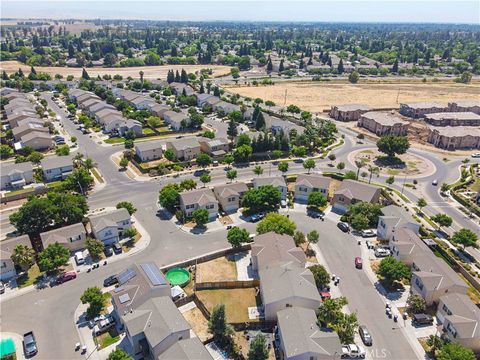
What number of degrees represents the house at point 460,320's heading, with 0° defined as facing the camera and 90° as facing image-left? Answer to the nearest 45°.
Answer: approximately 45°

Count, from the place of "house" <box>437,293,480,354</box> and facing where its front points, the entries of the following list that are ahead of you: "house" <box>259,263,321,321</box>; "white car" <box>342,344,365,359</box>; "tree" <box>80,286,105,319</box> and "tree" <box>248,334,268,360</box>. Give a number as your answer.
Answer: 4

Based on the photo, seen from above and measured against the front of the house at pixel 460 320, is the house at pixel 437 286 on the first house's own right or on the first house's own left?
on the first house's own right

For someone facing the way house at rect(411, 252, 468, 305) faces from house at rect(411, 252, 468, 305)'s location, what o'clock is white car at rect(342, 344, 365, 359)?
The white car is roughly at 11 o'clock from the house.

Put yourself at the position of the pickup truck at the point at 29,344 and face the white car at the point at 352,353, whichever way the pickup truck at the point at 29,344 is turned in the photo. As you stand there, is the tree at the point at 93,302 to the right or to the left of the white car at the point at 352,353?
left

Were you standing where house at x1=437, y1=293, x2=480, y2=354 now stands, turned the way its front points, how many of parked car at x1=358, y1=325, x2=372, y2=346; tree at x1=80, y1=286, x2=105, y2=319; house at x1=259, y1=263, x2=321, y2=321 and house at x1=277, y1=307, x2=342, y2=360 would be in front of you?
4

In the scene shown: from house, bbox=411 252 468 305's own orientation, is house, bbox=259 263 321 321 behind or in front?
in front

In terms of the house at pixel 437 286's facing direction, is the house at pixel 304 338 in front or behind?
in front

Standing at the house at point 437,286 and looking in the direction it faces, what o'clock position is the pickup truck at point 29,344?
The pickup truck is roughly at 12 o'clock from the house.

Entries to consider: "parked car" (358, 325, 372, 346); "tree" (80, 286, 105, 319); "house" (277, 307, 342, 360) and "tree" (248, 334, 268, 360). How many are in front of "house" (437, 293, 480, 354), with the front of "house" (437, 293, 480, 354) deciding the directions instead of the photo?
4

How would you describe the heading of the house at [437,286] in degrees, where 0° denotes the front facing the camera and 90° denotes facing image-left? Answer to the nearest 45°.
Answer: approximately 45°

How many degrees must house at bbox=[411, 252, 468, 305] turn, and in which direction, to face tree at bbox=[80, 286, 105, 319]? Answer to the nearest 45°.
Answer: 0° — it already faces it
